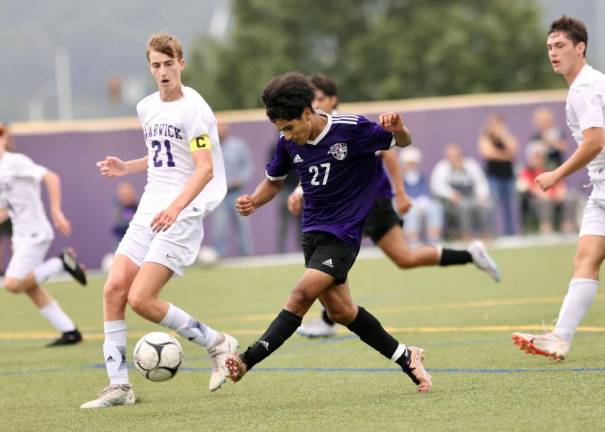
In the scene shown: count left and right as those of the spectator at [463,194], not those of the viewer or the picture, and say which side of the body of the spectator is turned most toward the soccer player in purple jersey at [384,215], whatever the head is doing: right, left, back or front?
front

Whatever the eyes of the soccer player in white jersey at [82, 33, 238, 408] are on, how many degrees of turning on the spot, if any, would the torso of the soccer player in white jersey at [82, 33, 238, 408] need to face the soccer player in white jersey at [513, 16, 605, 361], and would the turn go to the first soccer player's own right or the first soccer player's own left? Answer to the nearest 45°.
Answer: approximately 135° to the first soccer player's own left

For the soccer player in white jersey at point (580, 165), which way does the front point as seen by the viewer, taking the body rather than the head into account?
to the viewer's left

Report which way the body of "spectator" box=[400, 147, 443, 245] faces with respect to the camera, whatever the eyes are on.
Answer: toward the camera

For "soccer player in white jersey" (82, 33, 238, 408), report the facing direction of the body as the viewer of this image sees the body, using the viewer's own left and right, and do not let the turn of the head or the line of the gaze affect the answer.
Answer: facing the viewer and to the left of the viewer

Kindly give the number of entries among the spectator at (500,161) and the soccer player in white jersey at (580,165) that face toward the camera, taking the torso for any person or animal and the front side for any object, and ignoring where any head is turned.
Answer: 1

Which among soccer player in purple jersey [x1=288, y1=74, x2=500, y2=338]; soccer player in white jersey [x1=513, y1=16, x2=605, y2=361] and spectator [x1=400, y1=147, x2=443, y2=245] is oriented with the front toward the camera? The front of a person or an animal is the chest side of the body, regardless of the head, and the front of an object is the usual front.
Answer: the spectator

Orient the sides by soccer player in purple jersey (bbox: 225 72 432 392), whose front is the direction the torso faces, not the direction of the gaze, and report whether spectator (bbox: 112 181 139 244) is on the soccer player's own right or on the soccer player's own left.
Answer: on the soccer player's own right

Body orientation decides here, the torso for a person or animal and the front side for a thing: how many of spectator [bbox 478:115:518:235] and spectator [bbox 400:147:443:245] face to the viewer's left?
0

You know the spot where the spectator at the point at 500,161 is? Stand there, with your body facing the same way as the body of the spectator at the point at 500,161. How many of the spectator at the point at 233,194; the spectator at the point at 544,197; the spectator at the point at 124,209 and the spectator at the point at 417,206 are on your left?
1

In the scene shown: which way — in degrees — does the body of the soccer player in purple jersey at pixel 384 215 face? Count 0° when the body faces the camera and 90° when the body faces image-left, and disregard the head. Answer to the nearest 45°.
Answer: approximately 90°

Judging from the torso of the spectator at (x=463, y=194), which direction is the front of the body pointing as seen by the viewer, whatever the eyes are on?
toward the camera
